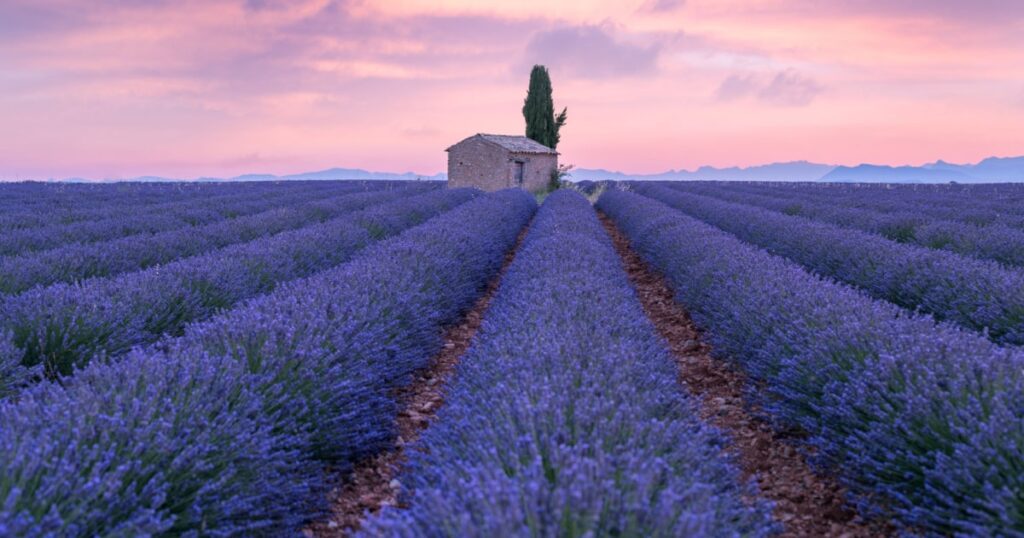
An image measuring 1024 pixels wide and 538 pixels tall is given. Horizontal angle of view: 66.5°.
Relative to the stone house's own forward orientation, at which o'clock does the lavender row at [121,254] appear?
The lavender row is roughly at 2 o'clock from the stone house.

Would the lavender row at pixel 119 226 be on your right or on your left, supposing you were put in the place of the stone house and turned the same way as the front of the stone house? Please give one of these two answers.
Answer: on your right

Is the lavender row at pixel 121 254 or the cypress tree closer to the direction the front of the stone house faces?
the lavender row

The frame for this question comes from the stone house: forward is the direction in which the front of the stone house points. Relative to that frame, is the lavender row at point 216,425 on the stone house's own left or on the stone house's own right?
on the stone house's own right

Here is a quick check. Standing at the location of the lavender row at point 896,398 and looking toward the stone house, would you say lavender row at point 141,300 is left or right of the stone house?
left

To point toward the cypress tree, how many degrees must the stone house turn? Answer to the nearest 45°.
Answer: approximately 135° to its left

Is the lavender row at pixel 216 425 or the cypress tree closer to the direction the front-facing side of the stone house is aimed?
the lavender row

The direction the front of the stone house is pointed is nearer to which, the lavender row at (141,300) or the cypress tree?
the lavender row

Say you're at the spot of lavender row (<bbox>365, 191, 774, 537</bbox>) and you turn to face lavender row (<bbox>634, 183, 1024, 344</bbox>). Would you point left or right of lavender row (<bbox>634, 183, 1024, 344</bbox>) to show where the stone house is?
left

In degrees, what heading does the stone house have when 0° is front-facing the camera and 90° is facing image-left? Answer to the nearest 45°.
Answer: approximately 315°
